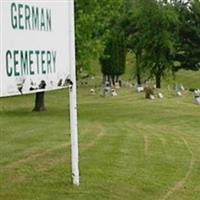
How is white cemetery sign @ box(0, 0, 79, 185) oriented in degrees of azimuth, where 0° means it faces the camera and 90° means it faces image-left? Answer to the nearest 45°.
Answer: approximately 315°

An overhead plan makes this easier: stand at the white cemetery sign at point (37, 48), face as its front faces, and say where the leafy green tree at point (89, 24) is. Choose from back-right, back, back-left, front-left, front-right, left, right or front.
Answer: back-left
